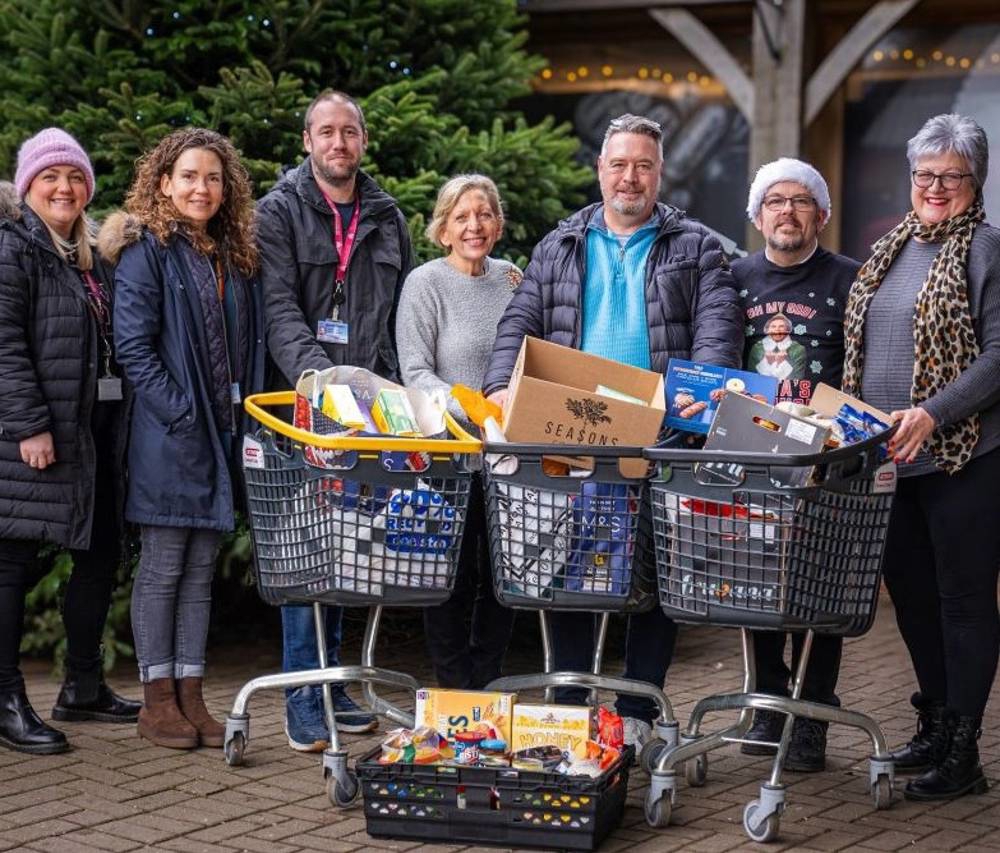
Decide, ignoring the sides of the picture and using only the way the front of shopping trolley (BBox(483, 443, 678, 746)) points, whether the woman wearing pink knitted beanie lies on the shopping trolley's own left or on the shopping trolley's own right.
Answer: on the shopping trolley's own right

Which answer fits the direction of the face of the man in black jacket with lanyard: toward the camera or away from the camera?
toward the camera

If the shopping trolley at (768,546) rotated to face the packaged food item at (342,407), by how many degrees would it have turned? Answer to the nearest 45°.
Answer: approximately 45° to its right

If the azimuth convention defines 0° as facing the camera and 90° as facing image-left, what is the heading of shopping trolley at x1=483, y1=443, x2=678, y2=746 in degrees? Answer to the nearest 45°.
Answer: approximately 0°

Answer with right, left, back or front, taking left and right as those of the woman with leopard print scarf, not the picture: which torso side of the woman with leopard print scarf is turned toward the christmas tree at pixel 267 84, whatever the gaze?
right

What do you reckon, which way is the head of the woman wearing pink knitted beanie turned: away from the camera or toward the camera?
toward the camera

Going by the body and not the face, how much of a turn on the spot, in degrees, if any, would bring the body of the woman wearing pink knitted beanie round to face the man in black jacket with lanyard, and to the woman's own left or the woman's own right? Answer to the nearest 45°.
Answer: approximately 45° to the woman's own left

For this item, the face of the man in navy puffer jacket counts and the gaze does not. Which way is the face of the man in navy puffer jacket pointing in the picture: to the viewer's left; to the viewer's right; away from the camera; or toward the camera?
toward the camera

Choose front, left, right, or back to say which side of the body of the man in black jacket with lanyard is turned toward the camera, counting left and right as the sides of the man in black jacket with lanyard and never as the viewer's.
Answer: front

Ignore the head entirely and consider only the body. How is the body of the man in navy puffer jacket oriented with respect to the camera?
toward the camera

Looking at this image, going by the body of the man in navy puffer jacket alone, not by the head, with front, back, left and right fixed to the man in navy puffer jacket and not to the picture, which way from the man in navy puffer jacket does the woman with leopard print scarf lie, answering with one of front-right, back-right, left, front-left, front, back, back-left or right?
left

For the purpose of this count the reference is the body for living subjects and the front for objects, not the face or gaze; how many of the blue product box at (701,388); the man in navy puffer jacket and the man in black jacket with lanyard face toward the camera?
3

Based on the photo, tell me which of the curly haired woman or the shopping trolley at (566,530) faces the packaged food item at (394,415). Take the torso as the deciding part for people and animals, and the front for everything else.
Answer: the curly haired woman

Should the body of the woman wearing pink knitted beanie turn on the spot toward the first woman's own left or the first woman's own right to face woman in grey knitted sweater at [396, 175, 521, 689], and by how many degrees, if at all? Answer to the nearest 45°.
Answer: approximately 45° to the first woman's own left
